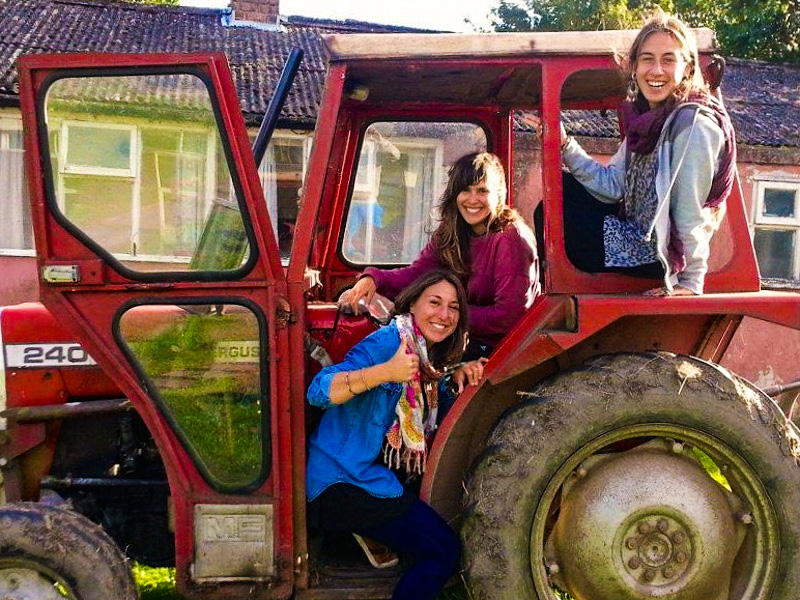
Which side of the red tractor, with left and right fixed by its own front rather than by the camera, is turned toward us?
left

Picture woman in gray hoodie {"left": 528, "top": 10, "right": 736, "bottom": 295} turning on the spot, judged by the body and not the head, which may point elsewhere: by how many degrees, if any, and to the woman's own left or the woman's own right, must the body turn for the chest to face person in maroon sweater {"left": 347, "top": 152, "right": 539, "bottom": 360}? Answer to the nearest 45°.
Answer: approximately 90° to the woman's own right

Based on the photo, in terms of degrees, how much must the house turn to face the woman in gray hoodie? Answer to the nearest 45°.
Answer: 0° — it already faces them

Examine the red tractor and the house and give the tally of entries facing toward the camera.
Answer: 1

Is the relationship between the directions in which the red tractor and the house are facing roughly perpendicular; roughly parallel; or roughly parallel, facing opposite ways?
roughly perpendicular

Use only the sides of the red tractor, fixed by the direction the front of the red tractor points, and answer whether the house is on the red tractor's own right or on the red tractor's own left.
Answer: on the red tractor's own right

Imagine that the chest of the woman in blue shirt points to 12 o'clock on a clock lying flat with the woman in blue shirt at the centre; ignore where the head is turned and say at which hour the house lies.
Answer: The house is roughly at 7 o'clock from the woman in blue shirt.

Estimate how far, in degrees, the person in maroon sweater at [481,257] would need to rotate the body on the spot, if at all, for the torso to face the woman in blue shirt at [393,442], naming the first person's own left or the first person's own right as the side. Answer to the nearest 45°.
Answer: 0° — they already face them

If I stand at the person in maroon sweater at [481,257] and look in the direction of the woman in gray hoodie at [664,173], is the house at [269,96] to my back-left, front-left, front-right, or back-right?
back-left

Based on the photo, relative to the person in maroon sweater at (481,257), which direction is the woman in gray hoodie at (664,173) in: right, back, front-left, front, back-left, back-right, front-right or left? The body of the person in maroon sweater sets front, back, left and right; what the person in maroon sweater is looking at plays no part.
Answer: left
